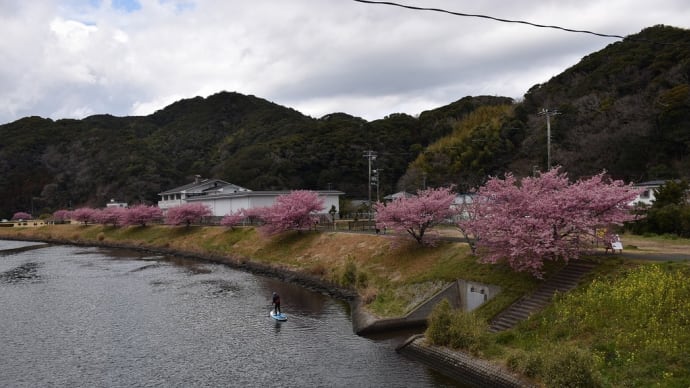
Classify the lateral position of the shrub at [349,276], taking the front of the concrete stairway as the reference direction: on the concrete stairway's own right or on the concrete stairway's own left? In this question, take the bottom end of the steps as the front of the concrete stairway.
on the concrete stairway's own right

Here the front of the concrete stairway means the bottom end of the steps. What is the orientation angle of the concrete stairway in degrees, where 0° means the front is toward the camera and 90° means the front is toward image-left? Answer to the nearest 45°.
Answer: approximately 45°

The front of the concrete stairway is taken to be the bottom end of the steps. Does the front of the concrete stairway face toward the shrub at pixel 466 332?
yes

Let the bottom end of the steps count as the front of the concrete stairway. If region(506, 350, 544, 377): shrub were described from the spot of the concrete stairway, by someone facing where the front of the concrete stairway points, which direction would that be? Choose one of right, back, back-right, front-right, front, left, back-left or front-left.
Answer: front-left

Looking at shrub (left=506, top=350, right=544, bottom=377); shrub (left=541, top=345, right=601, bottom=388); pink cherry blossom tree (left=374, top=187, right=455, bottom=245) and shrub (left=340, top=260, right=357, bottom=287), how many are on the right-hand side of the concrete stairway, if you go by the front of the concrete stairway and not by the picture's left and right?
2

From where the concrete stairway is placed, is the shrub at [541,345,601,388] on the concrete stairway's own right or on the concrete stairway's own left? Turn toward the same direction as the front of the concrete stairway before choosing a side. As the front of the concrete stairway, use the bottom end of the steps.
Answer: on the concrete stairway's own left

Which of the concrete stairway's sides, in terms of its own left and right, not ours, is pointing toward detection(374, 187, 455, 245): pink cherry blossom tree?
right
